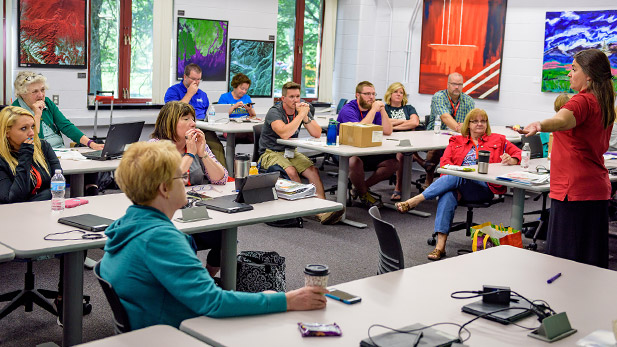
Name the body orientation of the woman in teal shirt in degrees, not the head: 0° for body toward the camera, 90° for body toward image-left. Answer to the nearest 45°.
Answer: approximately 225°

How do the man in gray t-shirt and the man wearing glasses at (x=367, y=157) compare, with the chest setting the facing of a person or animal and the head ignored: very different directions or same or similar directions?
same or similar directions

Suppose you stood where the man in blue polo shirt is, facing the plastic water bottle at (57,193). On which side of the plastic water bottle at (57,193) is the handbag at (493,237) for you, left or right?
left

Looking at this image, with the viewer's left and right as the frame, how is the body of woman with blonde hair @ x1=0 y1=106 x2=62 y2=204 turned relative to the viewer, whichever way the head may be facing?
facing the viewer and to the right of the viewer

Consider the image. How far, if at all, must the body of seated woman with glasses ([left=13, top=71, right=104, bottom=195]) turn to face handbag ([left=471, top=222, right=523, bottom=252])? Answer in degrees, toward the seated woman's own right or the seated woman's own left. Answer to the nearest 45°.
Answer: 0° — they already face it

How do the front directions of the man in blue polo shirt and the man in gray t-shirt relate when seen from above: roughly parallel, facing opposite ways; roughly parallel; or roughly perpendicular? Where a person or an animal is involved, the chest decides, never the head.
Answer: roughly parallel

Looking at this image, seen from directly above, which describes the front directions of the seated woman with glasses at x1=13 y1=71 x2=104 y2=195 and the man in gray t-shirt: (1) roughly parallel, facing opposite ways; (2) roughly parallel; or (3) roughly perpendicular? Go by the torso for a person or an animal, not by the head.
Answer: roughly parallel

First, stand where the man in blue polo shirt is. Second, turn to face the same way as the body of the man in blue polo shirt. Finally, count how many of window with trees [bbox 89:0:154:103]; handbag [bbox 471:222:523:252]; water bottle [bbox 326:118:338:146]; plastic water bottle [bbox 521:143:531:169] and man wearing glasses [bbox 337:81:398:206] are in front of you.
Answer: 4

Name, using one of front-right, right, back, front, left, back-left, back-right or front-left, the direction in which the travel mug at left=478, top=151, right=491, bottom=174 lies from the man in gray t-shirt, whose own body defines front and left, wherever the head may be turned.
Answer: front

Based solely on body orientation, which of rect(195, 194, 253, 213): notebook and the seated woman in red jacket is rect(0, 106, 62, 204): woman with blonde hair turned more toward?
the notebook

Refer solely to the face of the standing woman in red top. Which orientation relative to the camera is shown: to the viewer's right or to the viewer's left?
to the viewer's left

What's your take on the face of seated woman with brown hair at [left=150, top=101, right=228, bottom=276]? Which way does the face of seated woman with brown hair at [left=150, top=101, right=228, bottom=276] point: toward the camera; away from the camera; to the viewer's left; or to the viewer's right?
to the viewer's right

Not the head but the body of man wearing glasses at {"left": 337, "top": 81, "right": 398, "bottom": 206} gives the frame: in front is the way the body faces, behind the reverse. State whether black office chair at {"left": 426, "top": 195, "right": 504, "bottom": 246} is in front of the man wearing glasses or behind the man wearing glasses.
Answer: in front
